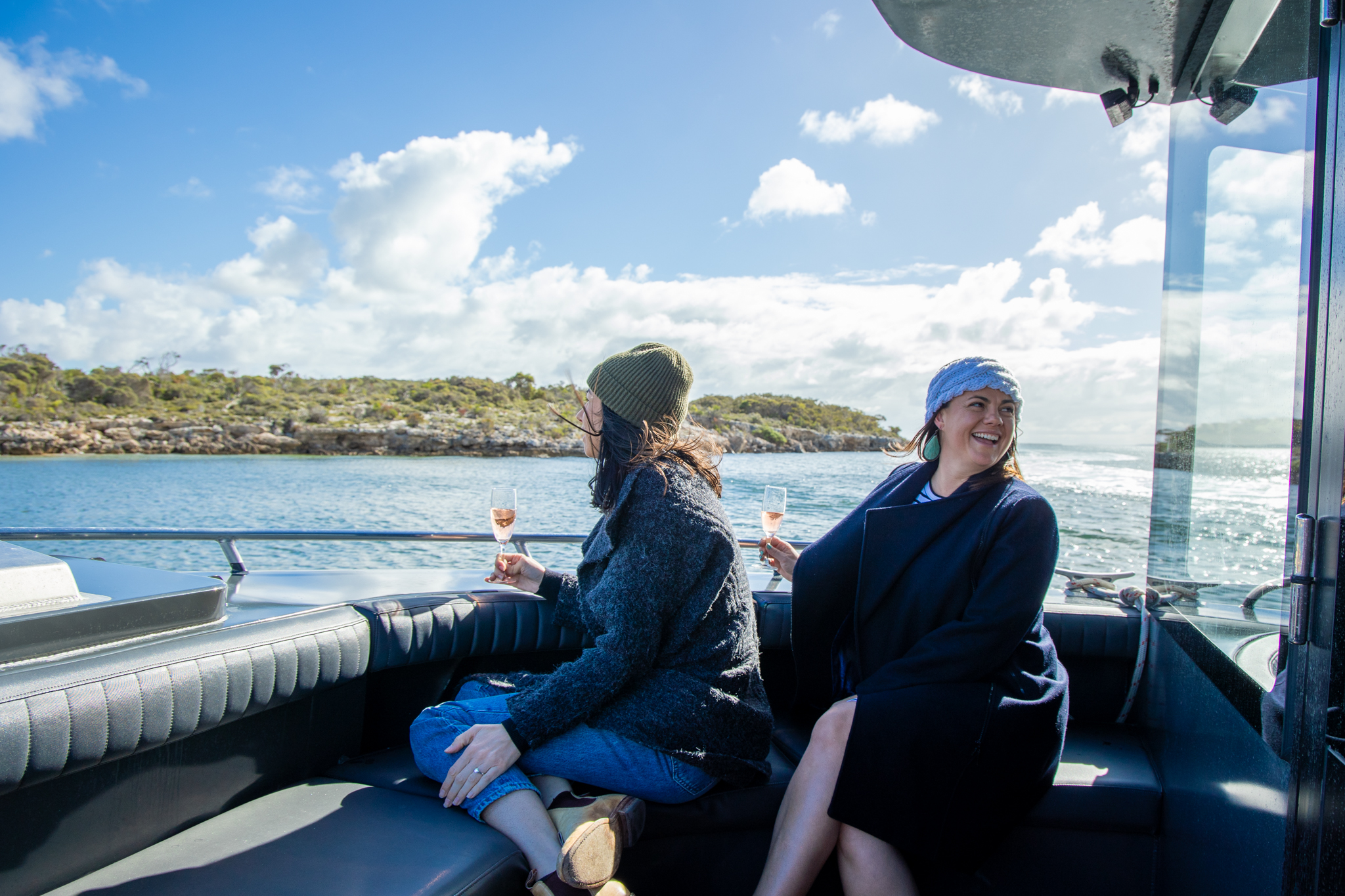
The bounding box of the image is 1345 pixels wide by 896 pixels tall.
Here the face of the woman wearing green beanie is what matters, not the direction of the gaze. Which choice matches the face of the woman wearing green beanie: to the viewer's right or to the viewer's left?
to the viewer's left

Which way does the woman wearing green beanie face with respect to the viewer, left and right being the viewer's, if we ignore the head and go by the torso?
facing to the left of the viewer

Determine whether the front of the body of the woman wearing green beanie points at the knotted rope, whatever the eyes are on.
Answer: no
